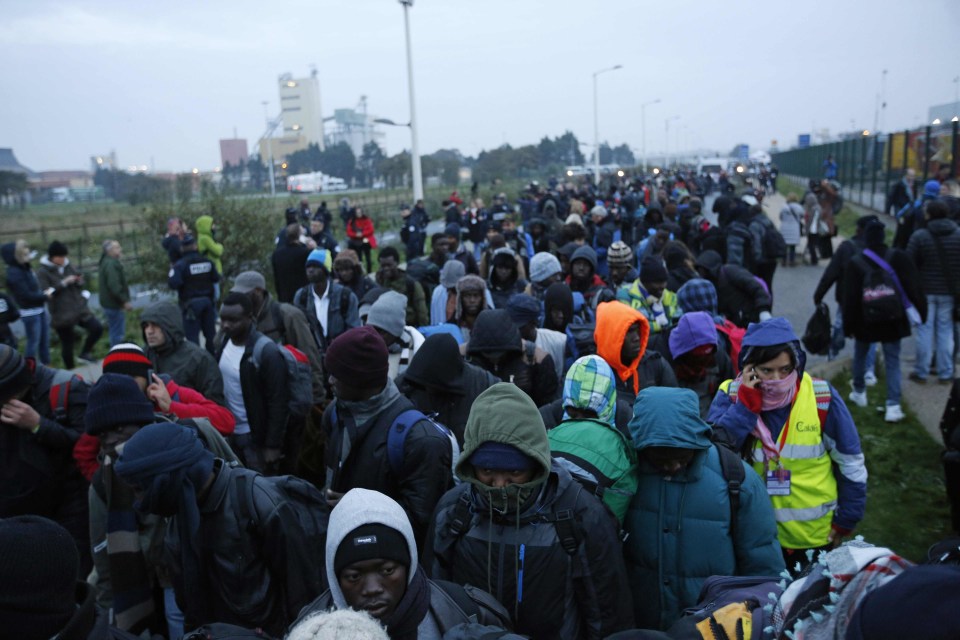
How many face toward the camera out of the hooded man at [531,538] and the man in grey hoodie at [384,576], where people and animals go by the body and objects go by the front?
2

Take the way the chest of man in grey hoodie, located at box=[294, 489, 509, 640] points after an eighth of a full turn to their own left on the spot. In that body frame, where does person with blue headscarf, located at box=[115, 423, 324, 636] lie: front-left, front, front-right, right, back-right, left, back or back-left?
back

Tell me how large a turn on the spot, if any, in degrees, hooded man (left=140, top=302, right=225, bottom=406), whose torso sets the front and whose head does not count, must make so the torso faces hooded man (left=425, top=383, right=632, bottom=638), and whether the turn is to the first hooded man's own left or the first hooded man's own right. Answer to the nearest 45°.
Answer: approximately 45° to the first hooded man's own left

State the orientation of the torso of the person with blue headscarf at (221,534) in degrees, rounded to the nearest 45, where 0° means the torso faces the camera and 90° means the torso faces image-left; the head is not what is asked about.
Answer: approximately 45°

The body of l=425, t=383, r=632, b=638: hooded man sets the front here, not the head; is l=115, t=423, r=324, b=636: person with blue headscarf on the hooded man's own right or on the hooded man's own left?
on the hooded man's own right

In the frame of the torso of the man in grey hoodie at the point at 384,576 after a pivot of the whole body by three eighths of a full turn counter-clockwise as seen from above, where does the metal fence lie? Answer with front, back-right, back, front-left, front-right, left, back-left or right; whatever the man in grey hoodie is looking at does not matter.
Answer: front

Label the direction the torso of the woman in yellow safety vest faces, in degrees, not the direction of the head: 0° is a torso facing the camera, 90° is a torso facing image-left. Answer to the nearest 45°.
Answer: approximately 45°

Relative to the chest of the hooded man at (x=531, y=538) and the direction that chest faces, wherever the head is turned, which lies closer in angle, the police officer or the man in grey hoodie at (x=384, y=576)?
the man in grey hoodie

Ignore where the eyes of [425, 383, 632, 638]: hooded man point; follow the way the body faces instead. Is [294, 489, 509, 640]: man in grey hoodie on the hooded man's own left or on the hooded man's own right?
on the hooded man's own right

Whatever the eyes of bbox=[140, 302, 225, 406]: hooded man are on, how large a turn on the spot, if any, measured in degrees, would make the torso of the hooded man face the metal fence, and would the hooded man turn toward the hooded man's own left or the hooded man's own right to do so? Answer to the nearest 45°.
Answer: approximately 180°

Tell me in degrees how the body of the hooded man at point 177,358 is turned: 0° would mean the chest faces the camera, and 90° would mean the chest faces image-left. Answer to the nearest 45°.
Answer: approximately 45°

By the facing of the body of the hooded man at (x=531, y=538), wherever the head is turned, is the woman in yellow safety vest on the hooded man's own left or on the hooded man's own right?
on the hooded man's own left

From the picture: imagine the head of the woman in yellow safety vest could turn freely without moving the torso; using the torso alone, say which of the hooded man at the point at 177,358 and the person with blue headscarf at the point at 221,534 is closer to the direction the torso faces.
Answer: the person with blue headscarf
